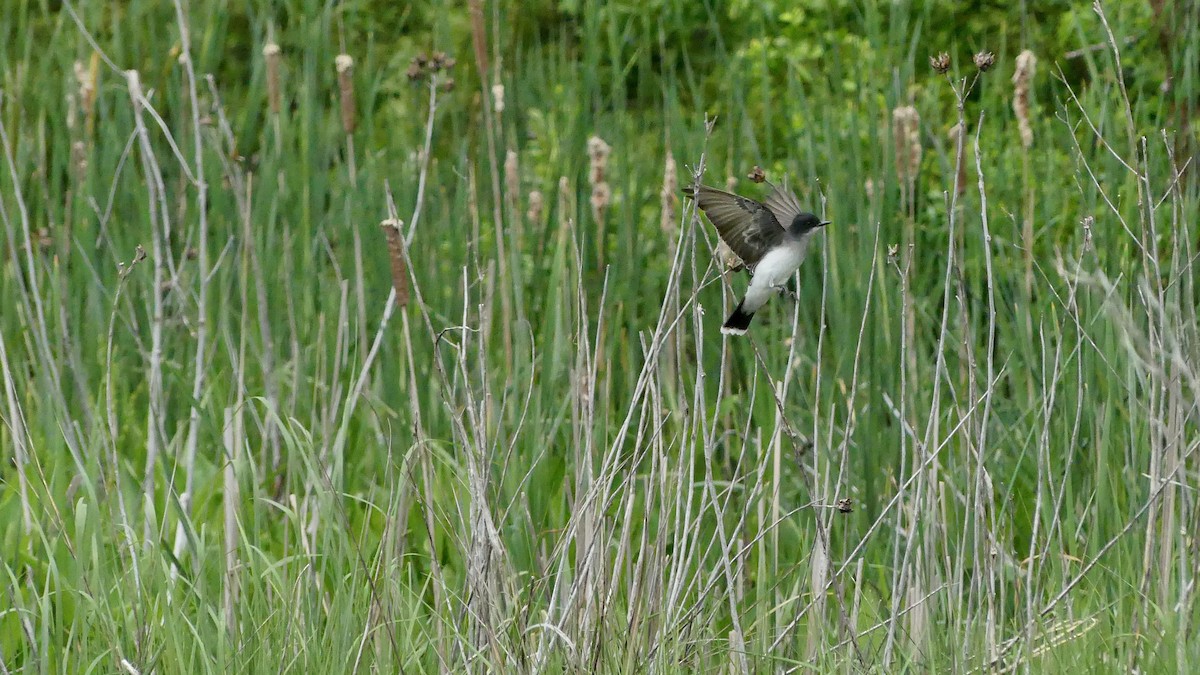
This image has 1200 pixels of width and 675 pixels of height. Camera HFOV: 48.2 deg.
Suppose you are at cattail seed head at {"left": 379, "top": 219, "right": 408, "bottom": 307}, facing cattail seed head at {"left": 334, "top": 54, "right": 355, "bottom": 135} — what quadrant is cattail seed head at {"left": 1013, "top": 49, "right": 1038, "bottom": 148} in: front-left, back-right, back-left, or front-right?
front-right

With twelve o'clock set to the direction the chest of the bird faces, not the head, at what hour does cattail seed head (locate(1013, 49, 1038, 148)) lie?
The cattail seed head is roughly at 10 o'clock from the bird.

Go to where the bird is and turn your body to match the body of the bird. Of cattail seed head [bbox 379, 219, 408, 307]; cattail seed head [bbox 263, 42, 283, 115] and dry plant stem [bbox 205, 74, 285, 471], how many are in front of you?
0

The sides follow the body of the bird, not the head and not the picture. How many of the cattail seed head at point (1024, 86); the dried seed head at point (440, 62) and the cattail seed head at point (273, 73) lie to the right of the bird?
0

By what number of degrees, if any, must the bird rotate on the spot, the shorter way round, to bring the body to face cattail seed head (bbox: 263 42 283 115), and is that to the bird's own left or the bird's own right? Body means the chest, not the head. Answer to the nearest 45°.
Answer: approximately 135° to the bird's own left

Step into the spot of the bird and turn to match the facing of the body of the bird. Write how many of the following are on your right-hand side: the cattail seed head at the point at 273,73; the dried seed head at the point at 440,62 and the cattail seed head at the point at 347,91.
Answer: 0

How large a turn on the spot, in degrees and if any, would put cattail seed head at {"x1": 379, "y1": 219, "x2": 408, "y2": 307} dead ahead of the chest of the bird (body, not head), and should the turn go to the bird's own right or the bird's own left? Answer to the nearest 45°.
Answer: approximately 180°

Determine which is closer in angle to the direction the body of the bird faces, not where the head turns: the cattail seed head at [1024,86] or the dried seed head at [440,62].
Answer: the cattail seed head

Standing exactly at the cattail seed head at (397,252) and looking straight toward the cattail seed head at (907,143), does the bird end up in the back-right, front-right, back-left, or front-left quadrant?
front-right

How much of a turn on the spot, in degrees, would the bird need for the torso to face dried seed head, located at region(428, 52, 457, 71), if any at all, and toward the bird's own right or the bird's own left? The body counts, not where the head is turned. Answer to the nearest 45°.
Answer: approximately 135° to the bird's own left

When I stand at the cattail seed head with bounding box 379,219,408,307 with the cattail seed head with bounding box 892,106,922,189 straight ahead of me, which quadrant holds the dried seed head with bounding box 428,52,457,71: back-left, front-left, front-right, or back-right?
front-left

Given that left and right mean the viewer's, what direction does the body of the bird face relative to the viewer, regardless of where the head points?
facing to the right of the viewer
